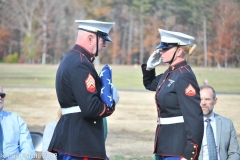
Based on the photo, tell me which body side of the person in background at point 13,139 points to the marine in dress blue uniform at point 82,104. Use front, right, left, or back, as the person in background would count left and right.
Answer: front

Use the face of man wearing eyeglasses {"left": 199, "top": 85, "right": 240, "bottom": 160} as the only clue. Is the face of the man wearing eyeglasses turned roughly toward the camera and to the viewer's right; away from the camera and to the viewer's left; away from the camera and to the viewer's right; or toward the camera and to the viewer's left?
toward the camera and to the viewer's left

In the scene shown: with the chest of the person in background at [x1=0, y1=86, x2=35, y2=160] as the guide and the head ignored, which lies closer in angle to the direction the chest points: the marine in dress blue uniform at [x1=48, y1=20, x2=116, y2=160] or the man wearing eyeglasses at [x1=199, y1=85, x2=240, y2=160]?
the marine in dress blue uniform

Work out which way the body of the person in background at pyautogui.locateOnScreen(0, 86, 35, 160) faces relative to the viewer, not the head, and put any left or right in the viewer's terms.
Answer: facing the viewer

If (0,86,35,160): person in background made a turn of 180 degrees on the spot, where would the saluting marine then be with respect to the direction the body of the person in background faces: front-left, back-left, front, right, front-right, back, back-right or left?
back-right

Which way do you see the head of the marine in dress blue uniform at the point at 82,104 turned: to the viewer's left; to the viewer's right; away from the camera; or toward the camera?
to the viewer's right
